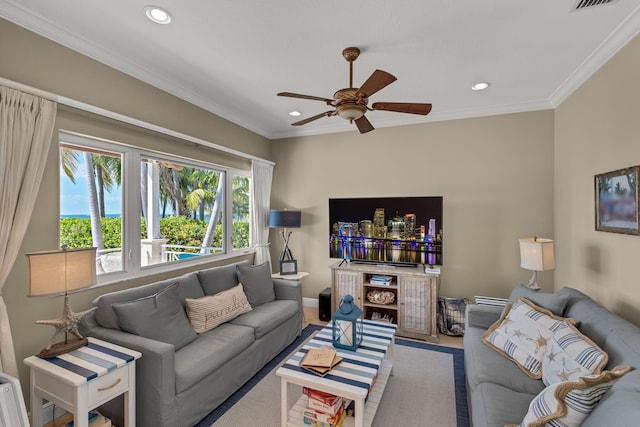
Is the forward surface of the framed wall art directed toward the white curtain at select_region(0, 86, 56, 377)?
yes

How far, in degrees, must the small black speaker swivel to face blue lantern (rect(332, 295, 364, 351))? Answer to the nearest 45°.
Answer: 0° — it already faces it

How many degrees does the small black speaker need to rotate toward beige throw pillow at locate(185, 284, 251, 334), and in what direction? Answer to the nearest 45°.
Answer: approximately 45° to its right

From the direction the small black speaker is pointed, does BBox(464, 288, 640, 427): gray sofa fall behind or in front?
in front

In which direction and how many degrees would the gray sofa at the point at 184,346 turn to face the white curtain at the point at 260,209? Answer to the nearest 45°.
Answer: approximately 90° to its left

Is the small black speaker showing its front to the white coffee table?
yes

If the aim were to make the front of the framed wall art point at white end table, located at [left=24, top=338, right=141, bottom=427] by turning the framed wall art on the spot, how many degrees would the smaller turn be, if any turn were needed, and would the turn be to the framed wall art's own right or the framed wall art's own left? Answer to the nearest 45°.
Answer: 0° — it already faces it

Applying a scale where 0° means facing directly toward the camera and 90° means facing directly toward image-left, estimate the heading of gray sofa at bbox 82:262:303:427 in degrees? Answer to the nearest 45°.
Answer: approximately 315°

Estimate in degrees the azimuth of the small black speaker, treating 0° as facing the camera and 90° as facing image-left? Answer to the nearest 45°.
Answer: approximately 0°

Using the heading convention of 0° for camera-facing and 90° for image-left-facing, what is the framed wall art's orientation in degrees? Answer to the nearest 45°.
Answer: approximately 45°

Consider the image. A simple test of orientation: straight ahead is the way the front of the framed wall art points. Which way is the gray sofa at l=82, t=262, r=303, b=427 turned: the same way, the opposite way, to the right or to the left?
the opposite way

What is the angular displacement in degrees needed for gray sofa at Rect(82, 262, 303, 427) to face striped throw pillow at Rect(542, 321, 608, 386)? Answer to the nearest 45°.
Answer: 0° — it already faces it

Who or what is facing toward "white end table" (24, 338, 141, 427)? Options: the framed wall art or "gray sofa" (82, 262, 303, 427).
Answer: the framed wall art

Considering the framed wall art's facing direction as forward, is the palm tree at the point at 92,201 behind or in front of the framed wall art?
in front
